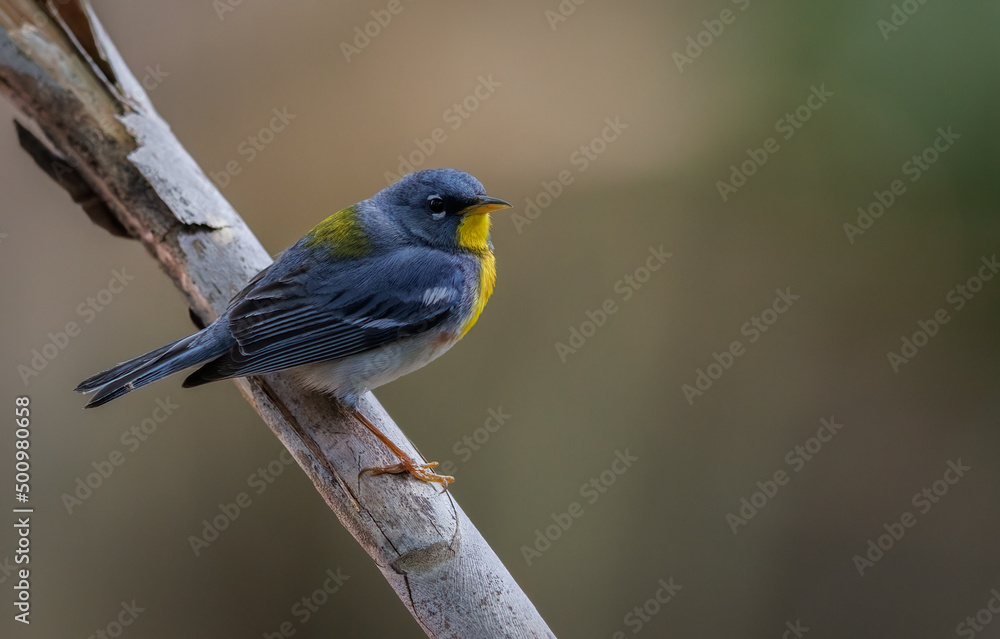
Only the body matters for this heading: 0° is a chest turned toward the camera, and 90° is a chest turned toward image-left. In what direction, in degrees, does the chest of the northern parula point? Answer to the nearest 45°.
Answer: approximately 270°
